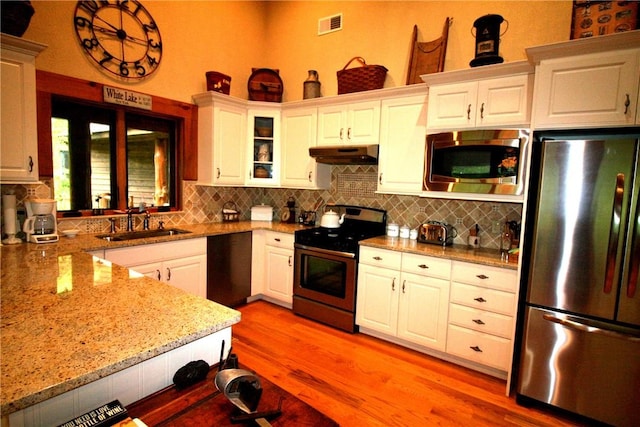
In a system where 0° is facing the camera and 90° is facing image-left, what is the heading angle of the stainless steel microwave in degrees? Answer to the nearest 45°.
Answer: approximately 0°

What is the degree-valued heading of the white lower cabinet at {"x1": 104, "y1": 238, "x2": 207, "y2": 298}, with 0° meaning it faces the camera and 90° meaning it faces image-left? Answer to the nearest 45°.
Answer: approximately 315°

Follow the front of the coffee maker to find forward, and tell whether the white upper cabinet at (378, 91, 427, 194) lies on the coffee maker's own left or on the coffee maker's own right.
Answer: on the coffee maker's own left

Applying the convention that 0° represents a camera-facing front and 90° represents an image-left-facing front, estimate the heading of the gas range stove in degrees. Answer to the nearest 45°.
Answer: approximately 45°

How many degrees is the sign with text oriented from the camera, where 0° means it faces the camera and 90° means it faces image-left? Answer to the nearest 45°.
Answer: approximately 315°

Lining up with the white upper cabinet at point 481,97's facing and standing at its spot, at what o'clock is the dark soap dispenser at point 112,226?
The dark soap dispenser is roughly at 1 o'clock from the white upper cabinet.

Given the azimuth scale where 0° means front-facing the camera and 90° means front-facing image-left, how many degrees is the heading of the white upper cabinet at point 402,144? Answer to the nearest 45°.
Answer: approximately 45°
